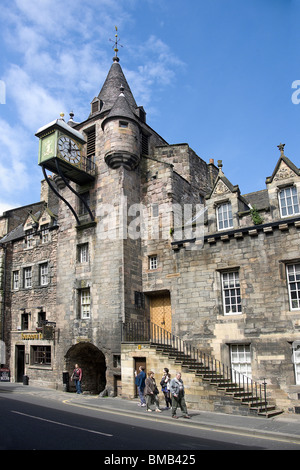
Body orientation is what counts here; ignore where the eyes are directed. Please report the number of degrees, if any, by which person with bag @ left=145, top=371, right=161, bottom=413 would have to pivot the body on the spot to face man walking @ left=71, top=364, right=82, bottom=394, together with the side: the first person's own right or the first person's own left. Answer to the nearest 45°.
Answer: approximately 180°

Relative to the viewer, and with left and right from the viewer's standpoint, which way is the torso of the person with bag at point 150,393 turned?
facing the viewer and to the right of the viewer

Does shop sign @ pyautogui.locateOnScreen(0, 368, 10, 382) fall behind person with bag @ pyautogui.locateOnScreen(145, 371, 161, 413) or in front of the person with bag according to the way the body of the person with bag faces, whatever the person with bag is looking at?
behind
